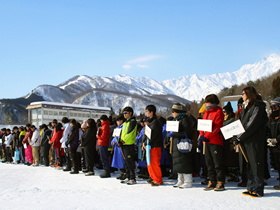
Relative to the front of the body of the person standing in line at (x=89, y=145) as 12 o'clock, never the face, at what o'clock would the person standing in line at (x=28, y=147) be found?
the person standing in line at (x=28, y=147) is roughly at 2 o'clock from the person standing in line at (x=89, y=145).

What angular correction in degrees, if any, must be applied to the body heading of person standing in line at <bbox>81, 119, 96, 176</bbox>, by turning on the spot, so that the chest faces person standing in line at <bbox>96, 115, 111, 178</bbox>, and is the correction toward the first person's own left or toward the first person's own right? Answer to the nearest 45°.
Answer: approximately 135° to the first person's own left

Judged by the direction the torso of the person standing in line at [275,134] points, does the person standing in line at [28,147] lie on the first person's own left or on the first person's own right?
on the first person's own right
